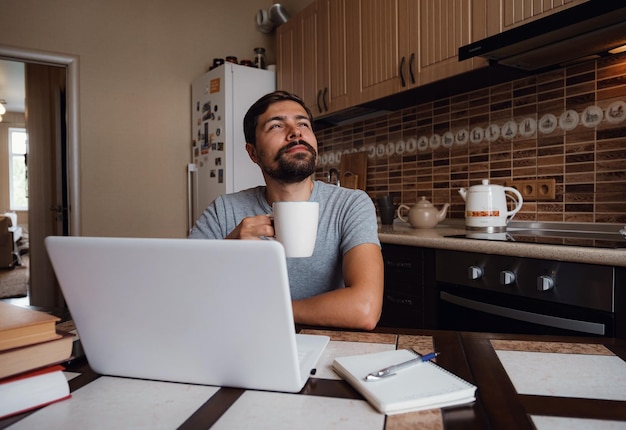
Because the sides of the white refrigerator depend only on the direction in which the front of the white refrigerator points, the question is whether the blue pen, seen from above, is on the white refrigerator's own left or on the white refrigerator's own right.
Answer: on the white refrigerator's own left

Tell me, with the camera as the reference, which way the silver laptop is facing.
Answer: facing away from the viewer and to the right of the viewer

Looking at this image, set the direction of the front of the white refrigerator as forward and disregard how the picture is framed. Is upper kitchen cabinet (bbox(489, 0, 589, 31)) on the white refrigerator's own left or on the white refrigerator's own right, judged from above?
on the white refrigerator's own left

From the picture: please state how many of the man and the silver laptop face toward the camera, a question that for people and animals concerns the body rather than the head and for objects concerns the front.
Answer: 1

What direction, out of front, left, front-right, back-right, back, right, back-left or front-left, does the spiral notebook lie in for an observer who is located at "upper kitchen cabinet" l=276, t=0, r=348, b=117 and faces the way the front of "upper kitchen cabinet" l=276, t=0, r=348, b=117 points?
front-left

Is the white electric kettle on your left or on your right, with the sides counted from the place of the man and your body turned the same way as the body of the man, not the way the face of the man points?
on your left

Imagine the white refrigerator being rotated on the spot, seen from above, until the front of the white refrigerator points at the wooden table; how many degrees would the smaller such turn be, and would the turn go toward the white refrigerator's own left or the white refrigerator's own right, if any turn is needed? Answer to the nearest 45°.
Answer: approximately 45° to the white refrigerator's own left

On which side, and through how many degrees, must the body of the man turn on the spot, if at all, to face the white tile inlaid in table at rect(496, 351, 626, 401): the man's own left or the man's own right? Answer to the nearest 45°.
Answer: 0° — they already face it

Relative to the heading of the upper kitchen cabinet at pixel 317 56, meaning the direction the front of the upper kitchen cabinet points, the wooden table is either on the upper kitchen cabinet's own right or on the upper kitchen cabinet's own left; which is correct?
on the upper kitchen cabinet's own left

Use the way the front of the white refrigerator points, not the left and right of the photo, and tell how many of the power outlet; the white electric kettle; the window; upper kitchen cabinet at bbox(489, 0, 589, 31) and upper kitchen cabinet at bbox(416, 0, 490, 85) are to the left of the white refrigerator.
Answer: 4
